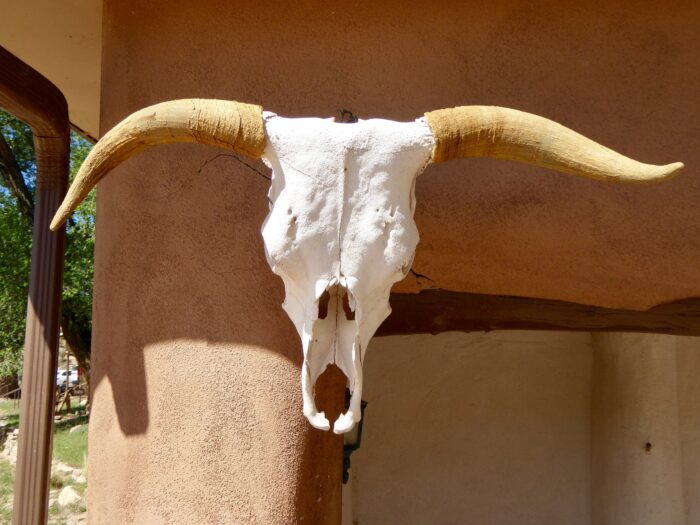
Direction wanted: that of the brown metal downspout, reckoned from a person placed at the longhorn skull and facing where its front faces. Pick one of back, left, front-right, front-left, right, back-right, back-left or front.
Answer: back-right

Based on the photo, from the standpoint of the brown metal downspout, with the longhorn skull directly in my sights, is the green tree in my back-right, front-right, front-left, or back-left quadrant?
back-left

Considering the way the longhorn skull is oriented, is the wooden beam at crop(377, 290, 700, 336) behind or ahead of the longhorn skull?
behind

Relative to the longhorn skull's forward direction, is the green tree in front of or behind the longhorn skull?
behind

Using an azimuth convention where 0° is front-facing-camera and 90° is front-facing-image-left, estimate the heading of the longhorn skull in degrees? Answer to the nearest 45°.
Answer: approximately 0°
